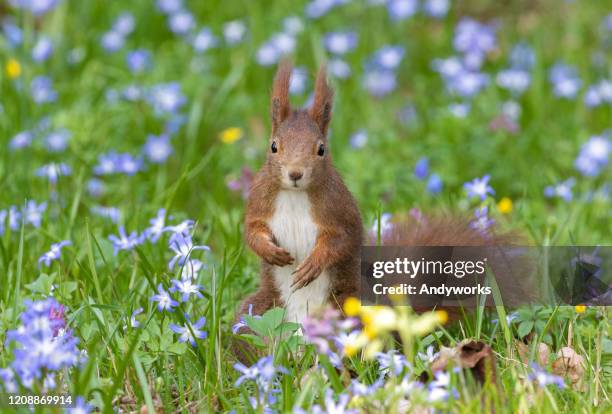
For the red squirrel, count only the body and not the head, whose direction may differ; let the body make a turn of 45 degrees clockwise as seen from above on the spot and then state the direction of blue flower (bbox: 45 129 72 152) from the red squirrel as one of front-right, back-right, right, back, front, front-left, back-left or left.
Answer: right

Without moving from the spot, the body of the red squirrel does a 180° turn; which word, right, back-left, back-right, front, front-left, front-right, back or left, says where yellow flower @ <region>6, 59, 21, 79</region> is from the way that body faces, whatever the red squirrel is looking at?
front-left

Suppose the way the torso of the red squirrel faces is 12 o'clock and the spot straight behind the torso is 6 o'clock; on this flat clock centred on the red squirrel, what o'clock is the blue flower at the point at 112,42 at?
The blue flower is roughly at 5 o'clock from the red squirrel.

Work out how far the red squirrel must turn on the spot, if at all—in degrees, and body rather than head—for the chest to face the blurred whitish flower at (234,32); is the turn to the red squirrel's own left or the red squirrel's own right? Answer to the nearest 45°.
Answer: approximately 180°

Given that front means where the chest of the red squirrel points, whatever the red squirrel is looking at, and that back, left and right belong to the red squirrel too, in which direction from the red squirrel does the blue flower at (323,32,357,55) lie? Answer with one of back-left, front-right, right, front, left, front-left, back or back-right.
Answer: back

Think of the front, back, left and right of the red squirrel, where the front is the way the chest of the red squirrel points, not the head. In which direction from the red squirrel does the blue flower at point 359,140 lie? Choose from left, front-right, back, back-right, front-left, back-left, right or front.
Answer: back

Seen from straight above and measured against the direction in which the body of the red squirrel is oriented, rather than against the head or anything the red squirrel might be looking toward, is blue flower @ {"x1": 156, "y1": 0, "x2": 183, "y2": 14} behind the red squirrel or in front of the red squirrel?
behind

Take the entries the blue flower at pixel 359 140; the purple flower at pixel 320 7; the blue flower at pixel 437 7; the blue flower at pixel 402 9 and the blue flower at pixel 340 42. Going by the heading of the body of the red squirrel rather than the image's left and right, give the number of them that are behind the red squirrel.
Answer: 5

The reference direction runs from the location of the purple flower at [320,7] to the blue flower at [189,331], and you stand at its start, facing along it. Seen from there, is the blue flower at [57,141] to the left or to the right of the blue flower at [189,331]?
right

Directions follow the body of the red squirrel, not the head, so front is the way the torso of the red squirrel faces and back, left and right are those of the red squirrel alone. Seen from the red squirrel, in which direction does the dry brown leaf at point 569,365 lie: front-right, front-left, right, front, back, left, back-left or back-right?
left

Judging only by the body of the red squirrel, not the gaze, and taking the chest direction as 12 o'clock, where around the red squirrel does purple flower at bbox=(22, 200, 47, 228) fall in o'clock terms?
The purple flower is roughly at 4 o'clock from the red squirrel.

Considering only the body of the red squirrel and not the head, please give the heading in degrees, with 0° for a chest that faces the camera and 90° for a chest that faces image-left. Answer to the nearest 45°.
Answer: approximately 0°

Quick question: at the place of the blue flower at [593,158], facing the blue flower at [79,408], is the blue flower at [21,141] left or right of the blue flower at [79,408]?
right
